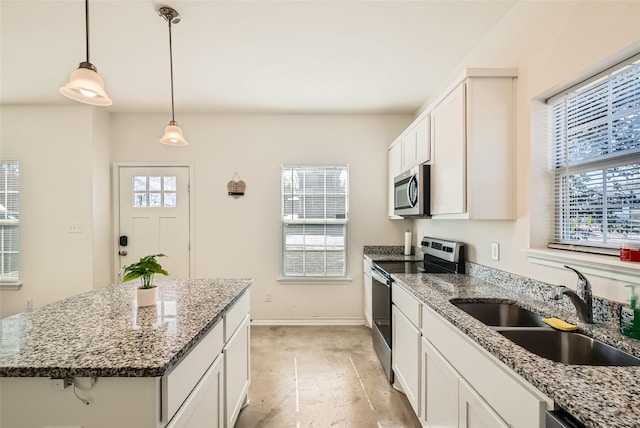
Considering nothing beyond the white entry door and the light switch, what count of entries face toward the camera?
2

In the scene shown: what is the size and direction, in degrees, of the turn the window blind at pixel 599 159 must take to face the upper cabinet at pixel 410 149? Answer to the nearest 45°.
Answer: approximately 90° to its right

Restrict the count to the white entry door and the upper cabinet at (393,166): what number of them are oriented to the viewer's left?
1

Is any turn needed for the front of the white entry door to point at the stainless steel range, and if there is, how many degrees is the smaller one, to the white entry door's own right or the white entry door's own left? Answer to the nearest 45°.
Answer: approximately 45° to the white entry door's own left

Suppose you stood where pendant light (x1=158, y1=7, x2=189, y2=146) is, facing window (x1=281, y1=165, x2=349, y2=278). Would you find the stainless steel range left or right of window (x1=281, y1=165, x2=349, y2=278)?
right

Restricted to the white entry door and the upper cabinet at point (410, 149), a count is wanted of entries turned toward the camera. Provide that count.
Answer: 1

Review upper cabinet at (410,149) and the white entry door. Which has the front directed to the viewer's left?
the upper cabinet

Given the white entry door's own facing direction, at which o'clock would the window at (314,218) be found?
The window is roughly at 10 o'clock from the white entry door.

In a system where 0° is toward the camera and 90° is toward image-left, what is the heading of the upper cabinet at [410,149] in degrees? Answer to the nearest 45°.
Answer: approximately 90°

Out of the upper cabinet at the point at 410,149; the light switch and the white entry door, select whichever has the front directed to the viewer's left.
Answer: the upper cabinet

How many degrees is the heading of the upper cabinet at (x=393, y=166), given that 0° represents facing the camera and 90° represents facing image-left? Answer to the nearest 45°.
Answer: approximately 90°

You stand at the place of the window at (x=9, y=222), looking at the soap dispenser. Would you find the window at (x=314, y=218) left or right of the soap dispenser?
left

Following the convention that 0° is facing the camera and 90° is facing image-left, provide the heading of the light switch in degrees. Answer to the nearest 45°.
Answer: approximately 0°

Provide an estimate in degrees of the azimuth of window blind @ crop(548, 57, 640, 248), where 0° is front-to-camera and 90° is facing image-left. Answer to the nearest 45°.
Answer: approximately 45°

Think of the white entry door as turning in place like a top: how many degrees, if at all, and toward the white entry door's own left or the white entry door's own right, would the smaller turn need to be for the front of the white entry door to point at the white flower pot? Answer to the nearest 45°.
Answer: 0° — it already faces it
